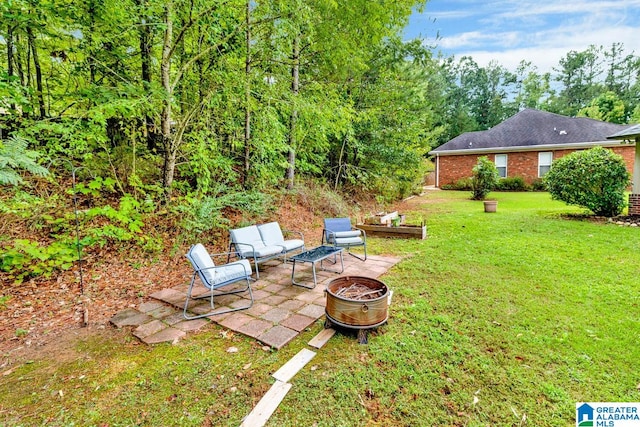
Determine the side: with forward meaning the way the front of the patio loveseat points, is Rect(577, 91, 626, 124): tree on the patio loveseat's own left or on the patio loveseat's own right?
on the patio loveseat's own left

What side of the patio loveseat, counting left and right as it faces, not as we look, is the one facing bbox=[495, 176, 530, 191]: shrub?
left

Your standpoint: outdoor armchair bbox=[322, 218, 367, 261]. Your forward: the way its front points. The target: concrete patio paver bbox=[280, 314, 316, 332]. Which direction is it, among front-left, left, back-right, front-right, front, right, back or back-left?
front-right

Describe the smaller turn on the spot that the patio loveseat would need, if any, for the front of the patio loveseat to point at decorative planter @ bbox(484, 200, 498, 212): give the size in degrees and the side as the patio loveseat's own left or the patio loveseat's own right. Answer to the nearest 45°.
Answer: approximately 90° to the patio loveseat's own left

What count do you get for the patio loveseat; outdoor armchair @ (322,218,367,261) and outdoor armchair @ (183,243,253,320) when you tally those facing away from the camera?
0

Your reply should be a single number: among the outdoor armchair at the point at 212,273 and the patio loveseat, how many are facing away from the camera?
0

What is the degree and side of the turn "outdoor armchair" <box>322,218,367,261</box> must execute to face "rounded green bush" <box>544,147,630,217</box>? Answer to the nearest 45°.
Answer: approximately 90° to its left

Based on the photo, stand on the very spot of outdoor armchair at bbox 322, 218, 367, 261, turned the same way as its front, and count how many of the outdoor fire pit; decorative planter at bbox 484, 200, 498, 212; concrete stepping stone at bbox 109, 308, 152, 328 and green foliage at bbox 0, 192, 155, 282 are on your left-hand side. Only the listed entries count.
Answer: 1

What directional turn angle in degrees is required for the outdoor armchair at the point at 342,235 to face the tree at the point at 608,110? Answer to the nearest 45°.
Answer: approximately 90° to its left

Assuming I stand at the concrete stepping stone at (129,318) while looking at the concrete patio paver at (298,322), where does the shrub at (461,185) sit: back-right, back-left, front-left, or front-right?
front-left

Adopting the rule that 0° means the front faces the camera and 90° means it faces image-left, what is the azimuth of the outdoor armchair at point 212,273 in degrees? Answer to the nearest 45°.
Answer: approximately 270°
